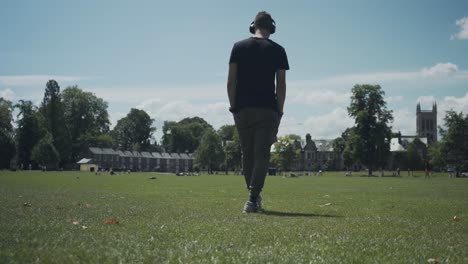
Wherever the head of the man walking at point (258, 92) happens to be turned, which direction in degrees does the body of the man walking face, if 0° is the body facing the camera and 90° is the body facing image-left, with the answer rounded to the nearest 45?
approximately 180°
